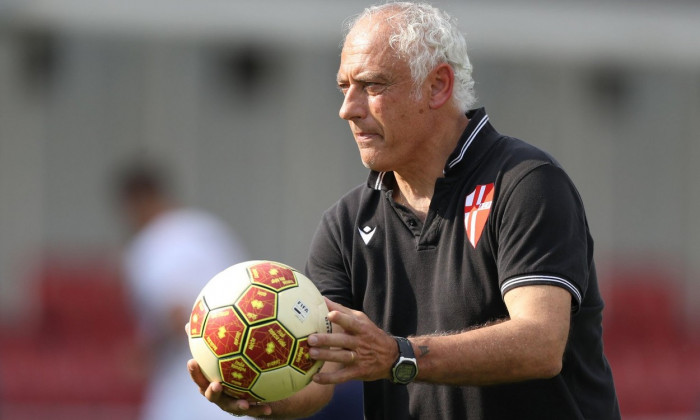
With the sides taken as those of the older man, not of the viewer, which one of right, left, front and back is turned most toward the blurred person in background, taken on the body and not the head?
right

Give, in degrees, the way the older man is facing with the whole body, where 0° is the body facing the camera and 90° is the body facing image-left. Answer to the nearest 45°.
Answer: approximately 45°
